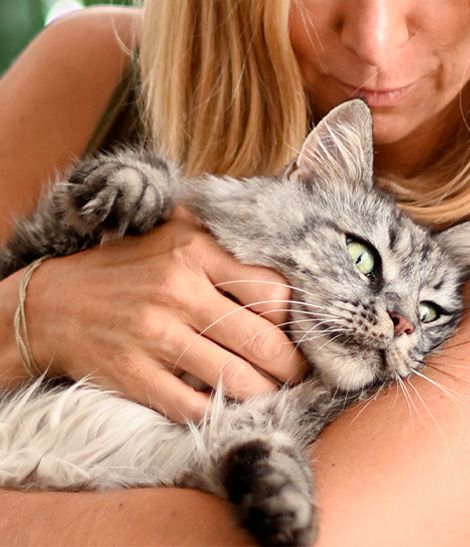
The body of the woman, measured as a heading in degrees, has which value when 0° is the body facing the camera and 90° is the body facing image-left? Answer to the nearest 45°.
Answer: approximately 0°
